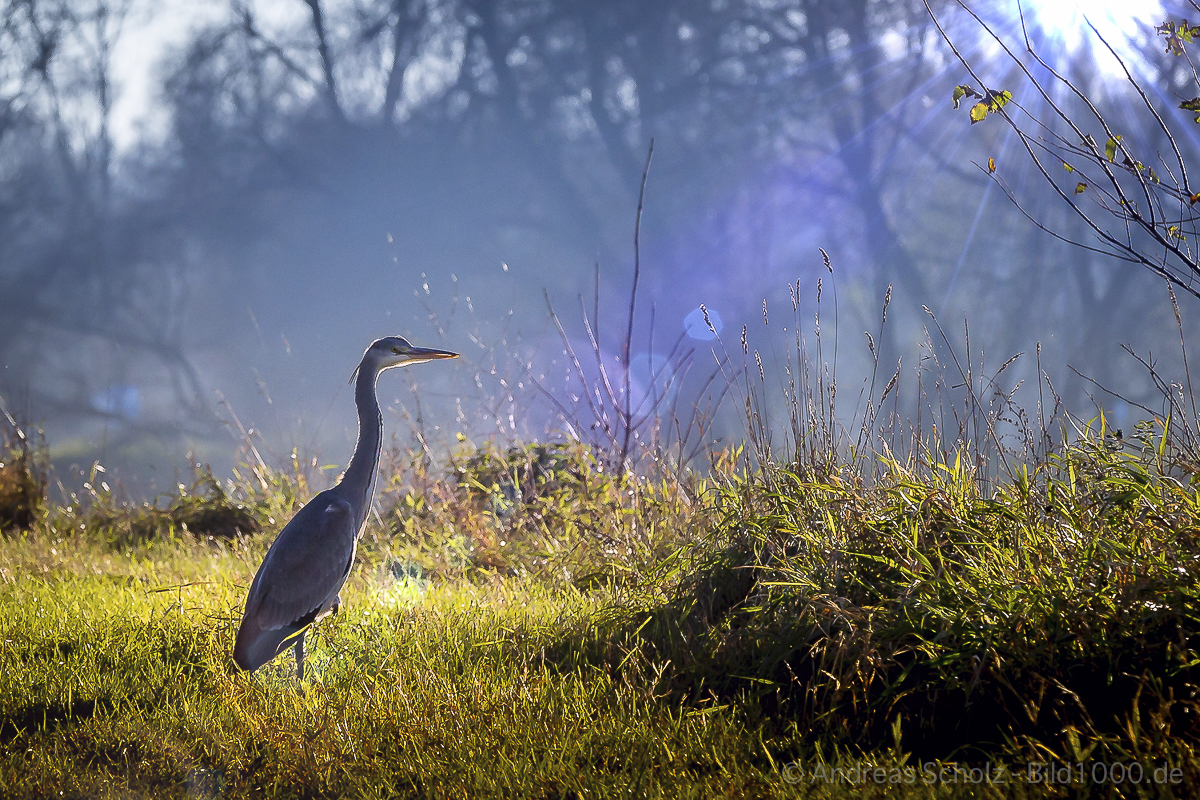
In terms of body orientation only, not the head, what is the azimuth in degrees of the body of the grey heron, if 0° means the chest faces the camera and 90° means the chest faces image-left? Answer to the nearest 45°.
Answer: approximately 270°
